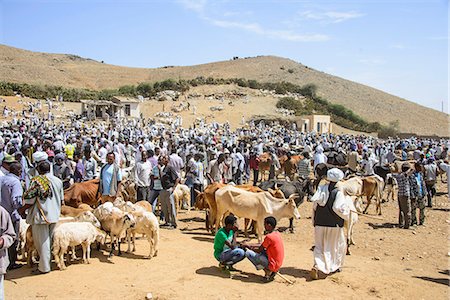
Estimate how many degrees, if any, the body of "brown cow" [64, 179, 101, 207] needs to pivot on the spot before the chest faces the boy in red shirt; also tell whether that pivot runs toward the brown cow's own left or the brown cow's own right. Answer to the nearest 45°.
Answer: approximately 135° to the brown cow's own left

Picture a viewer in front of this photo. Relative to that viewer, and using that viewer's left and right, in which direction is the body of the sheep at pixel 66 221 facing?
facing to the right of the viewer

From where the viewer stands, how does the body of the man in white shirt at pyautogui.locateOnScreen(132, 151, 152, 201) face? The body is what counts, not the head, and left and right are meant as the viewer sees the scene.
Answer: facing the viewer

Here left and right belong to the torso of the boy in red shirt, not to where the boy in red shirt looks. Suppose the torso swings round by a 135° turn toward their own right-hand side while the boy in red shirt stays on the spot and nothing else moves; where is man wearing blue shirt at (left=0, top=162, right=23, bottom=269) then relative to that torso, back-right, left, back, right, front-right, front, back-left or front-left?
back

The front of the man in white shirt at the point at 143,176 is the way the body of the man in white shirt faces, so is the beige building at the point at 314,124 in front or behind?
behind

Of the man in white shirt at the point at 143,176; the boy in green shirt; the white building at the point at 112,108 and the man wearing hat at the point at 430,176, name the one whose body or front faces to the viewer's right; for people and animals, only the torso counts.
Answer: the boy in green shirt

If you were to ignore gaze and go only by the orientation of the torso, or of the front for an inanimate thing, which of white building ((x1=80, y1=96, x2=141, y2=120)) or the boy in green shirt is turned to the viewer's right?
the boy in green shirt

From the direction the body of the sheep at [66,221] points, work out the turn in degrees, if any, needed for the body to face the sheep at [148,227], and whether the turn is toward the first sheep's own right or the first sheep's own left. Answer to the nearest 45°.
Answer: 0° — it already faces it
